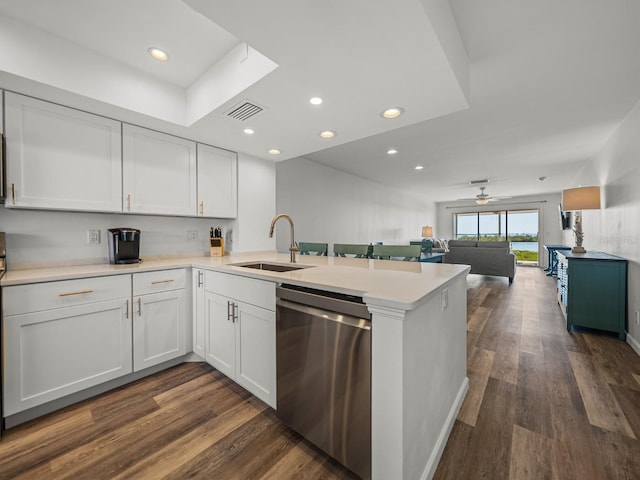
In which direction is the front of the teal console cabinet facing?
to the viewer's left

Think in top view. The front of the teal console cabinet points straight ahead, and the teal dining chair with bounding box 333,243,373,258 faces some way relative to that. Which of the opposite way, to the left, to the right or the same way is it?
to the right

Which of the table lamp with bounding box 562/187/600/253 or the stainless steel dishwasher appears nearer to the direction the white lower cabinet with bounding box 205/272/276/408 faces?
the stainless steel dishwasher

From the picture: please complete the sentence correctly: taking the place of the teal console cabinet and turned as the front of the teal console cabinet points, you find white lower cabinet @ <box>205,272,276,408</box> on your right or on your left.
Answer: on your left

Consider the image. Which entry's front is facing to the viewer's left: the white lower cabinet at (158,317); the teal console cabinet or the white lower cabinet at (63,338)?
the teal console cabinet

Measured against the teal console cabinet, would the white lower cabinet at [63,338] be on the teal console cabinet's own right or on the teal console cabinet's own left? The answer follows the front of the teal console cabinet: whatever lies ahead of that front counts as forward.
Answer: on the teal console cabinet's own left

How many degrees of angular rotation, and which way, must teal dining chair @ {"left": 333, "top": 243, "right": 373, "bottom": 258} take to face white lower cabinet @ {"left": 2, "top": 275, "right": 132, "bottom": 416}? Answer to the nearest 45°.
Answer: approximately 180°

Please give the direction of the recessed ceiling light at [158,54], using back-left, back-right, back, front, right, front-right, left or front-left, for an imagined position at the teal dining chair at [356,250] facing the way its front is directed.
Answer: back

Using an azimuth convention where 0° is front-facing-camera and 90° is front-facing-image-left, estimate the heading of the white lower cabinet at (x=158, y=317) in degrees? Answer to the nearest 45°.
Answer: approximately 315°

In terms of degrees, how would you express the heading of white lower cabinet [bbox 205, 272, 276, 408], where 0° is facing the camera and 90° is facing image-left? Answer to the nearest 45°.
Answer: approximately 45°
